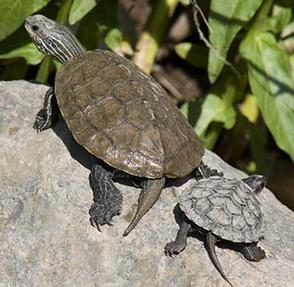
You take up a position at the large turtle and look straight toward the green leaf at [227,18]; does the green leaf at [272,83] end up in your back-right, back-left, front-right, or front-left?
front-right

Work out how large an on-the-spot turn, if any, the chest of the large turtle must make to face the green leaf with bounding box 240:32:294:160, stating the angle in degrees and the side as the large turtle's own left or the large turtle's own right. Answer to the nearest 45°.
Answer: approximately 90° to the large turtle's own right

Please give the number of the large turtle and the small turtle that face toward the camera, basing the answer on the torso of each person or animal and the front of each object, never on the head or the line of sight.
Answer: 0

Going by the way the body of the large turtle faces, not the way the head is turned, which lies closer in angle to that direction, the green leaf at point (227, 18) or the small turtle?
the green leaf

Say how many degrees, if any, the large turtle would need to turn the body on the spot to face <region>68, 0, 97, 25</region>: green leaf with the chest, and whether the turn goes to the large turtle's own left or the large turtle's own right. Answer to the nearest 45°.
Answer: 0° — it already faces it

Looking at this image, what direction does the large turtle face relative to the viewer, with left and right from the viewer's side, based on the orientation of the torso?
facing away from the viewer and to the left of the viewer

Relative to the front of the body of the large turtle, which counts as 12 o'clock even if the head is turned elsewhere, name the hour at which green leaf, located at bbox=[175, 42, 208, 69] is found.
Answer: The green leaf is roughly at 2 o'clock from the large turtle.

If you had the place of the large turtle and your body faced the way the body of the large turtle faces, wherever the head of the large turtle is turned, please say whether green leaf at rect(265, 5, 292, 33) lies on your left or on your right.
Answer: on your right

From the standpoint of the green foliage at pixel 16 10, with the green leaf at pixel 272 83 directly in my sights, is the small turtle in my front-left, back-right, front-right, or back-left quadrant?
front-right

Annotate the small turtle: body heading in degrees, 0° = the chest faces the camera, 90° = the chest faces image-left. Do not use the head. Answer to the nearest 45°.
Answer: approximately 225°

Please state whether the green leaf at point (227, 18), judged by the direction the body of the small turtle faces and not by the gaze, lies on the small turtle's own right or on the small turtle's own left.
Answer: on the small turtle's own left

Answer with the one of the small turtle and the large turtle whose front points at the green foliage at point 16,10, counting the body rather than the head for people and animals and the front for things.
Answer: the large turtle
